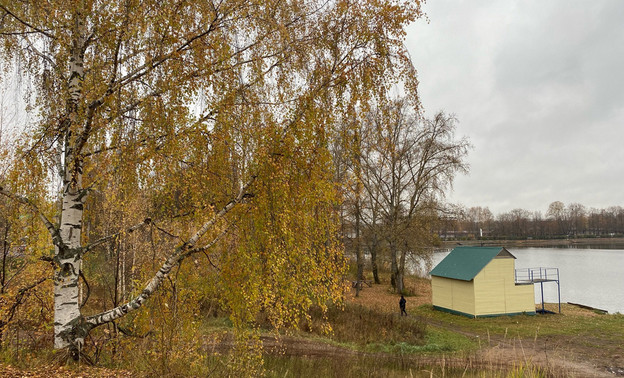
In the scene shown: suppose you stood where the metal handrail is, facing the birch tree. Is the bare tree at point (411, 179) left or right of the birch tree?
right
